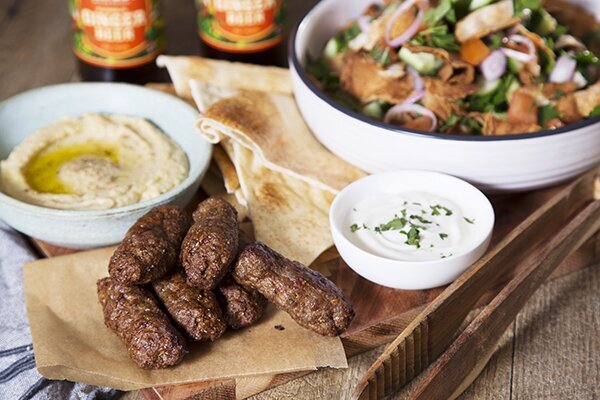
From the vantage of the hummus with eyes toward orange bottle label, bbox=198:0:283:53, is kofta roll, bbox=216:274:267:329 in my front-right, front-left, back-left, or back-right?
back-right

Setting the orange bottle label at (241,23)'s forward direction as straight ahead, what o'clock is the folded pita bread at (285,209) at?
The folded pita bread is roughly at 12 o'clock from the orange bottle label.

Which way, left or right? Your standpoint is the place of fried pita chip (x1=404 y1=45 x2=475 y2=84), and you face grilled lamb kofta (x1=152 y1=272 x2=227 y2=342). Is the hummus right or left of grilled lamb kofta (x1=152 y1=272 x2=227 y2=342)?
right

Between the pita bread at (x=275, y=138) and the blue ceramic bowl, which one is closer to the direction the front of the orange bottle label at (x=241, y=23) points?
the pita bread

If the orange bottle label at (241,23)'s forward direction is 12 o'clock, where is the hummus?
The hummus is roughly at 1 o'clock from the orange bottle label.

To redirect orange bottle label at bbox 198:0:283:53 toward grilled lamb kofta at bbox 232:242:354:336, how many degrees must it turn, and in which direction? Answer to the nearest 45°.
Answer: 0° — it already faces it

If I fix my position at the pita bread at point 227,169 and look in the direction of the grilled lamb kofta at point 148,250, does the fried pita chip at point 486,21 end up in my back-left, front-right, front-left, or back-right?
back-left

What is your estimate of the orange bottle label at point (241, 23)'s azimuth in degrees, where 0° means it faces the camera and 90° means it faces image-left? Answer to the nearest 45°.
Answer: approximately 0°

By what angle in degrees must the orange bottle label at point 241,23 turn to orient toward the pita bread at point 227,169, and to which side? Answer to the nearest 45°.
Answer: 0° — it already faces it

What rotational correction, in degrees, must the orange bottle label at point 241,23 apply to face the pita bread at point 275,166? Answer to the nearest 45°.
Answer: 0° — it already faces it

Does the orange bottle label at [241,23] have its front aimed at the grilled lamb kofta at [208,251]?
yes
